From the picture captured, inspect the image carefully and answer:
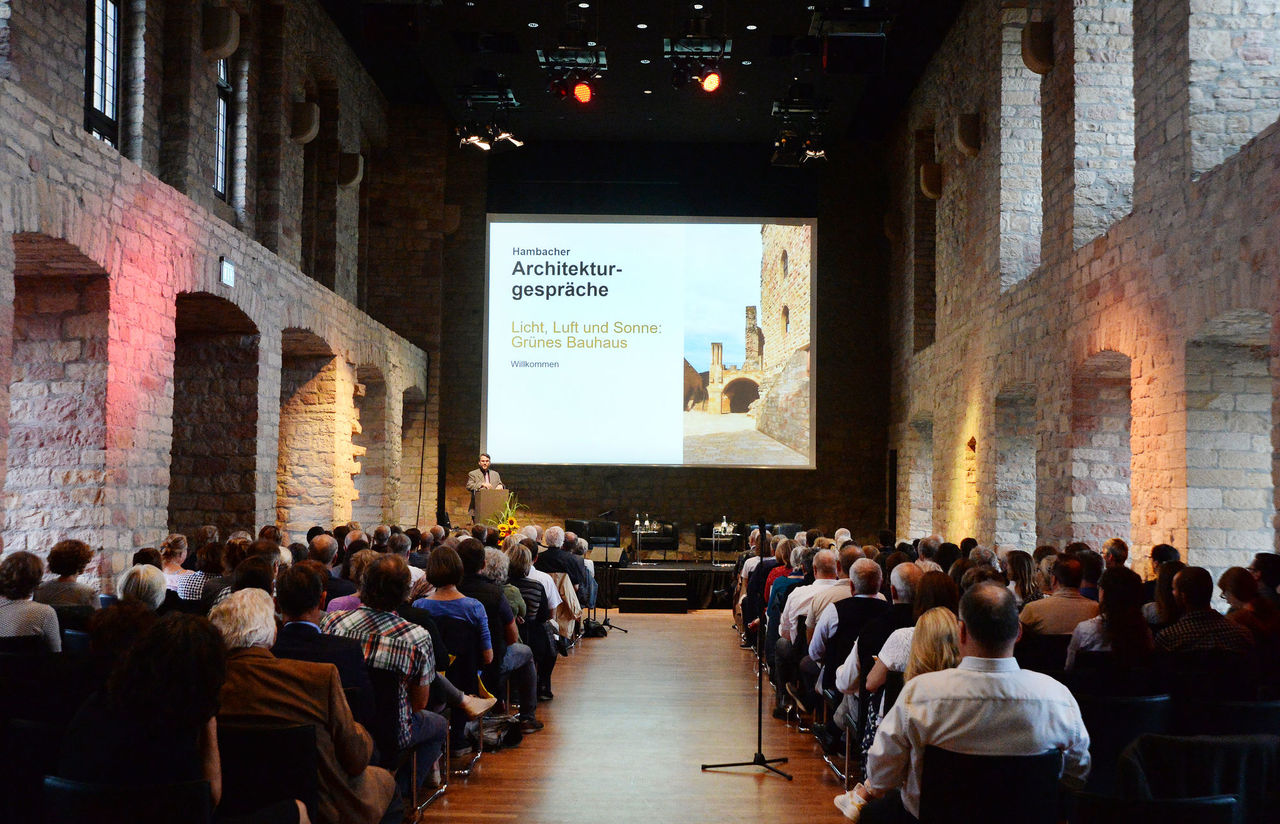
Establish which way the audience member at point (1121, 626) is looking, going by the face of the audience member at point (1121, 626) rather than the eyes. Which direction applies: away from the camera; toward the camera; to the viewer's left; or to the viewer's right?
away from the camera

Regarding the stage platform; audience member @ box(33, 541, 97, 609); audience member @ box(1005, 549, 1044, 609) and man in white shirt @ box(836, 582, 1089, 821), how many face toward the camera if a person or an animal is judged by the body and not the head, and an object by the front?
1

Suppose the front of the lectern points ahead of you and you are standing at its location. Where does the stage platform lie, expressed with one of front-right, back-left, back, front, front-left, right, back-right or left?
left

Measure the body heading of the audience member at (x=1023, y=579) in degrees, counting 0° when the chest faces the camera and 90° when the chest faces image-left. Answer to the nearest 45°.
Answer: approximately 135°

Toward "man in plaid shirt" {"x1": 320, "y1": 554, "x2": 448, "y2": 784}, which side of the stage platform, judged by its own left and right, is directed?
front

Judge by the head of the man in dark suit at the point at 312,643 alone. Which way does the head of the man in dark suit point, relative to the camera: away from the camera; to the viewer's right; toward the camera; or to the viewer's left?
away from the camera

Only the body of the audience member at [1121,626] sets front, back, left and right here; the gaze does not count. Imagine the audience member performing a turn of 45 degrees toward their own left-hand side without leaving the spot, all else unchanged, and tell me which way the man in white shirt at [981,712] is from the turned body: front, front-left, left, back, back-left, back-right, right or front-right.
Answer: left

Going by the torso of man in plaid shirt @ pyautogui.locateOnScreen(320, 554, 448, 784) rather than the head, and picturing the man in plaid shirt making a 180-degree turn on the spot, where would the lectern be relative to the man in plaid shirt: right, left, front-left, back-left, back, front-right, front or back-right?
back-right

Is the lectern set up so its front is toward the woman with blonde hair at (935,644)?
yes

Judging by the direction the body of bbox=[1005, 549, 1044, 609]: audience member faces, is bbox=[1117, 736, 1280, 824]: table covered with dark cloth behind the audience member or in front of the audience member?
behind

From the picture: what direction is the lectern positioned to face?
toward the camera

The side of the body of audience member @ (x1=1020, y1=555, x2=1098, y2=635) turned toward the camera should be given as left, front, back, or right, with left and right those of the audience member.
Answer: back

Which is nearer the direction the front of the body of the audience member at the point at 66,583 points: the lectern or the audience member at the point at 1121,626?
the lectern

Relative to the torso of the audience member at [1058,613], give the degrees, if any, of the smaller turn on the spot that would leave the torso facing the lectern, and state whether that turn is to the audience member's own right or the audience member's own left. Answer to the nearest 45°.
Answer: approximately 45° to the audience member's own left

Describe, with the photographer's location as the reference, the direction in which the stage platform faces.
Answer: facing the viewer

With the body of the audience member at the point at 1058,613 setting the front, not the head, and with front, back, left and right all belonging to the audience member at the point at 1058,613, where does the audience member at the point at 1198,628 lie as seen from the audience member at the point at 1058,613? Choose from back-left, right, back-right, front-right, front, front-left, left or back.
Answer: back-right

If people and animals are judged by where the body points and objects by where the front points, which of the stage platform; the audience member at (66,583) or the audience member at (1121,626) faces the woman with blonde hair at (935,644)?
the stage platform

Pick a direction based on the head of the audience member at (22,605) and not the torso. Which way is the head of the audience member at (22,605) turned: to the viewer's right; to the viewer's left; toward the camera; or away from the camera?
away from the camera
